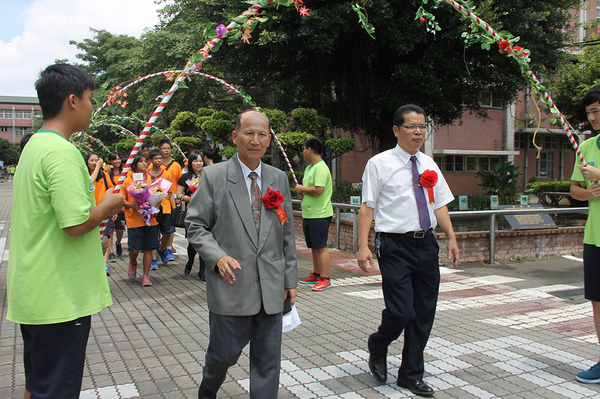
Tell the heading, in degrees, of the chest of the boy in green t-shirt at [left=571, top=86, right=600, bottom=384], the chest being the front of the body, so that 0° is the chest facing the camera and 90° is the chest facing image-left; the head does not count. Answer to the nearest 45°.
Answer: approximately 45°

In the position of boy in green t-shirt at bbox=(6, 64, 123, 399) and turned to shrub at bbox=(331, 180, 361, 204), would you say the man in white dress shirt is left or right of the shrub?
right

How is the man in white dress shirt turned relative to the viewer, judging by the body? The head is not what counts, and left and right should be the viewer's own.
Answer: facing the viewer and to the right of the viewer

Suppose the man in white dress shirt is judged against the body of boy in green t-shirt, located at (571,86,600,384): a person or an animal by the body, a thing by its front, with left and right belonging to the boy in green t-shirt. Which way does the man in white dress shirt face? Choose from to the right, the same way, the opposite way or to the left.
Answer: to the left

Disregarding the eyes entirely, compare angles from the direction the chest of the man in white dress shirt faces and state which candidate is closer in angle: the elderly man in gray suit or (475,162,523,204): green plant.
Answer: the elderly man in gray suit

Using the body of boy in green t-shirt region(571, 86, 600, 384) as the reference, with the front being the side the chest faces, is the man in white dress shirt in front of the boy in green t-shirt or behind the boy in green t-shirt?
in front

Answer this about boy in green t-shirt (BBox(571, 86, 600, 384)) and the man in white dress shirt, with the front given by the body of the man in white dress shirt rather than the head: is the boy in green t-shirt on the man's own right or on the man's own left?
on the man's own left

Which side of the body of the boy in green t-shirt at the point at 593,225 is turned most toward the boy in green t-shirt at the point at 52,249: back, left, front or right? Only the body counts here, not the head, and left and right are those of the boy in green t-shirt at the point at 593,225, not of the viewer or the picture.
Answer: front

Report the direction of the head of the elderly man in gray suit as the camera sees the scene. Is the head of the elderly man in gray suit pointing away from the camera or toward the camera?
toward the camera
